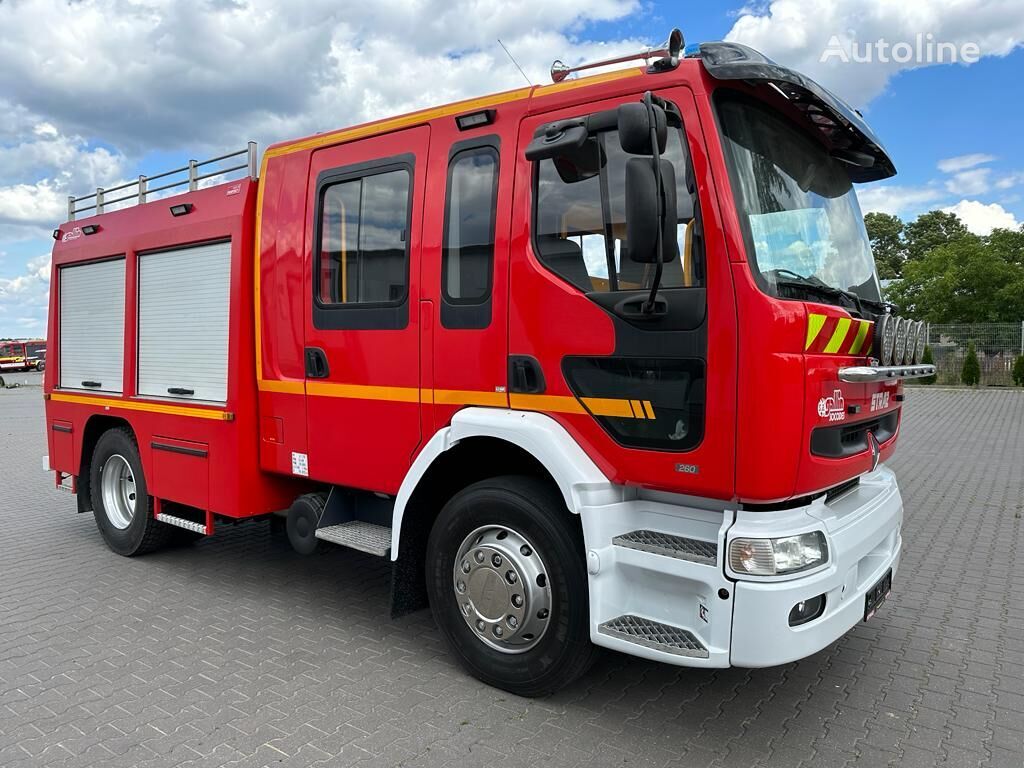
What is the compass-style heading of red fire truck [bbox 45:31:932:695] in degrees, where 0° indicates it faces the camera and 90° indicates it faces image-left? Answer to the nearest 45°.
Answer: approximately 315°

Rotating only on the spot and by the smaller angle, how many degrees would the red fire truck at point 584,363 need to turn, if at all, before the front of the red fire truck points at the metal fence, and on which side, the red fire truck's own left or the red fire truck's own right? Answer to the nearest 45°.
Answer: approximately 90° to the red fire truck's own left

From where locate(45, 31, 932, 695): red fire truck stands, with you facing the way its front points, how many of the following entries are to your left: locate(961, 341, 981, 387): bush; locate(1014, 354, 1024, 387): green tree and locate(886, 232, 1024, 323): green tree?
3

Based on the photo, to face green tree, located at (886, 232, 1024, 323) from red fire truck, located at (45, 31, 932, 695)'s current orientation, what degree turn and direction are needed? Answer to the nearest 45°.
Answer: approximately 90° to its left

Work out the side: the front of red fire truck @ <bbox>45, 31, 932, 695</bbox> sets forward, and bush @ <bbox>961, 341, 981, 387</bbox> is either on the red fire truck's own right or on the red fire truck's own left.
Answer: on the red fire truck's own left

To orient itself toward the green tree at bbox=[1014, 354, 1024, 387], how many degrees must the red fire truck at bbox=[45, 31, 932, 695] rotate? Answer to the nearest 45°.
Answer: approximately 90° to its left
